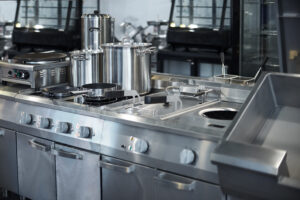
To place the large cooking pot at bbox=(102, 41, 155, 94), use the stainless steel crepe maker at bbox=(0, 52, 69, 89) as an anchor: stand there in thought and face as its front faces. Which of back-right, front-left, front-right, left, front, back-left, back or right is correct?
left

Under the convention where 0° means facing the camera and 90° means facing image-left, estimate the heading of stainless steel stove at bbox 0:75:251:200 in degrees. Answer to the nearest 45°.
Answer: approximately 45°
